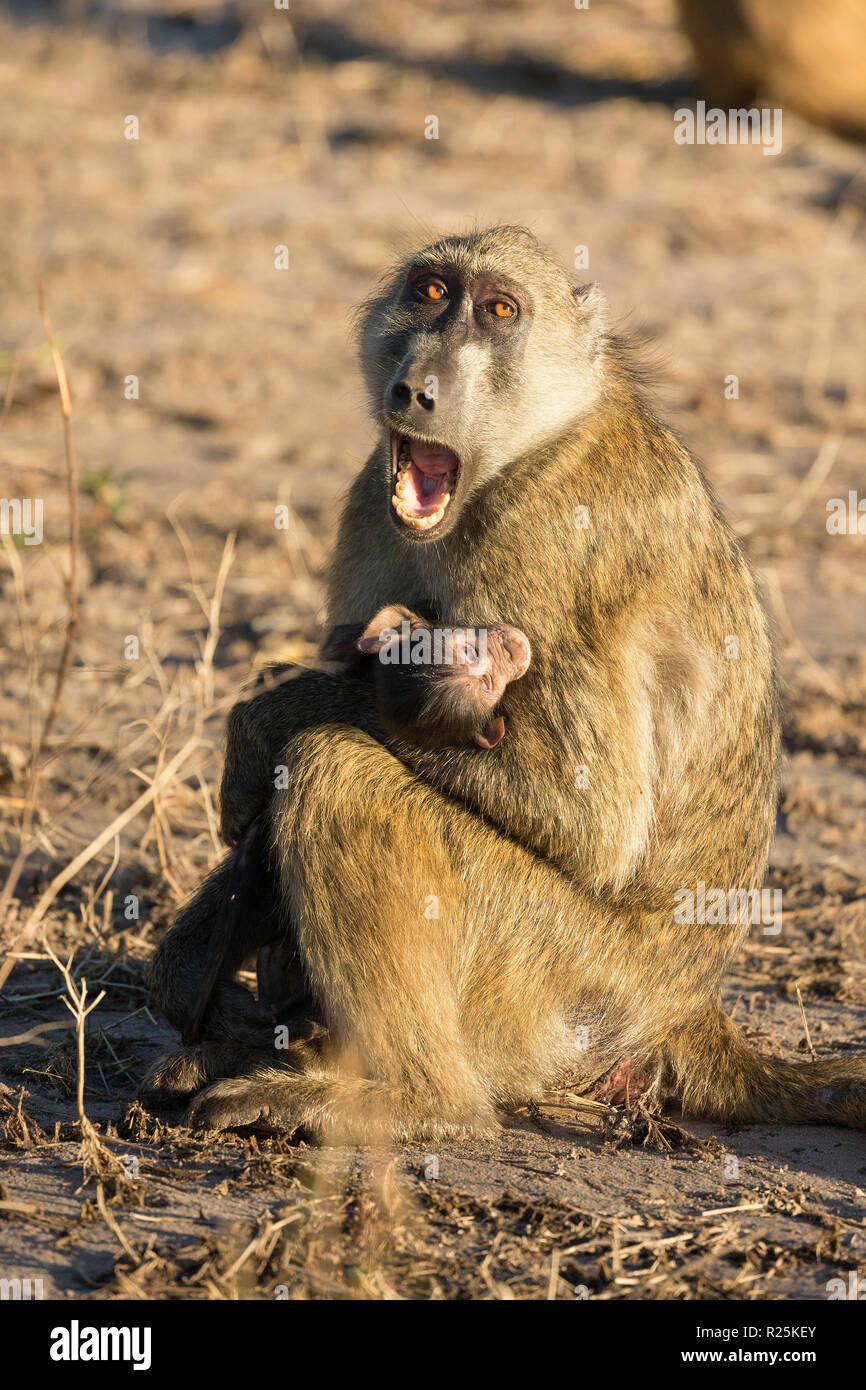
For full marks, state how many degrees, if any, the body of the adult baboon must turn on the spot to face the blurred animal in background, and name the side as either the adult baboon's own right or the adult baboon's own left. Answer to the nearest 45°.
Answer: approximately 135° to the adult baboon's own right

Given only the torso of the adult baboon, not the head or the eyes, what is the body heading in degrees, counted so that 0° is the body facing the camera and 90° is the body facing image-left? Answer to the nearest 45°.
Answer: approximately 45°
